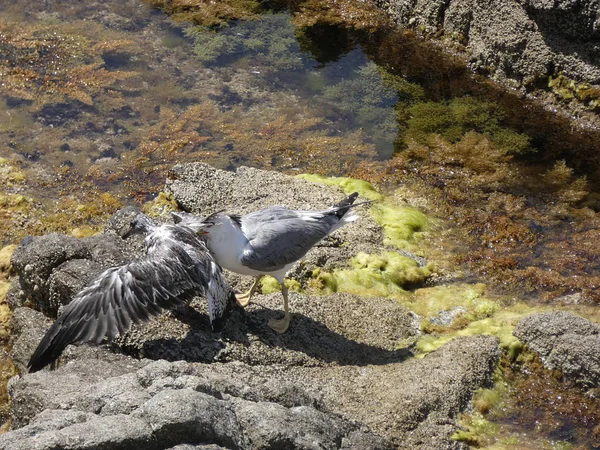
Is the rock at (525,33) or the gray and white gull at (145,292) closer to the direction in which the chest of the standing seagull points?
the gray and white gull

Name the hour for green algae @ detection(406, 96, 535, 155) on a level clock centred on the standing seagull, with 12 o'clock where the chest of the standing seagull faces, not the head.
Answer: The green algae is roughly at 4 o'clock from the standing seagull.

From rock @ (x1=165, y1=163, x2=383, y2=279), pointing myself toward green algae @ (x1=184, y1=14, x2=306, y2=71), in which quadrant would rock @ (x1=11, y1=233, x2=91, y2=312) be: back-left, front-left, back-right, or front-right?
back-left

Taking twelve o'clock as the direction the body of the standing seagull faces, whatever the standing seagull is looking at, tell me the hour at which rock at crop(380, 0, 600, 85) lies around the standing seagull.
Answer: The rock is roughly at 4 o'clock from the standing seagull.

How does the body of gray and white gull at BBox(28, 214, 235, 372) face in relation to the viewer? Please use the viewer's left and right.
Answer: facing away from the viewer and to the left of the viewer

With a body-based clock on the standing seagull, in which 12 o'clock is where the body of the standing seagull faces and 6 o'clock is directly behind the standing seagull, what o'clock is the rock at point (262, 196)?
The rock is roughly at 3 o'clock from the standing seagull.

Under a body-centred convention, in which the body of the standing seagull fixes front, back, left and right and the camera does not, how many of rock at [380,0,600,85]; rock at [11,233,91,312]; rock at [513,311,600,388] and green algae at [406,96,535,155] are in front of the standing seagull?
1

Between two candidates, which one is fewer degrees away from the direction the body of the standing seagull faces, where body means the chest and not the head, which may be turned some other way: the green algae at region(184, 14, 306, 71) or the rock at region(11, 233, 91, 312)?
the rock

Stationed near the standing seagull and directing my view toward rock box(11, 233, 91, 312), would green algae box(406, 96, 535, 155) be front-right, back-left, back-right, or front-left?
back-right

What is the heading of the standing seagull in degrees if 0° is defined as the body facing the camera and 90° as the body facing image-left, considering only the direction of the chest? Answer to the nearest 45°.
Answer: approximately 90°

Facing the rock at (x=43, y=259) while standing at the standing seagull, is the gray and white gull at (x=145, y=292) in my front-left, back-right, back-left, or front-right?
front-left

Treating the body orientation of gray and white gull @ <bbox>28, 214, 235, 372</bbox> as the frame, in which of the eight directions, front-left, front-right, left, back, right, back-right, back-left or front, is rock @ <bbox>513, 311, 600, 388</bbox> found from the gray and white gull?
back-right
